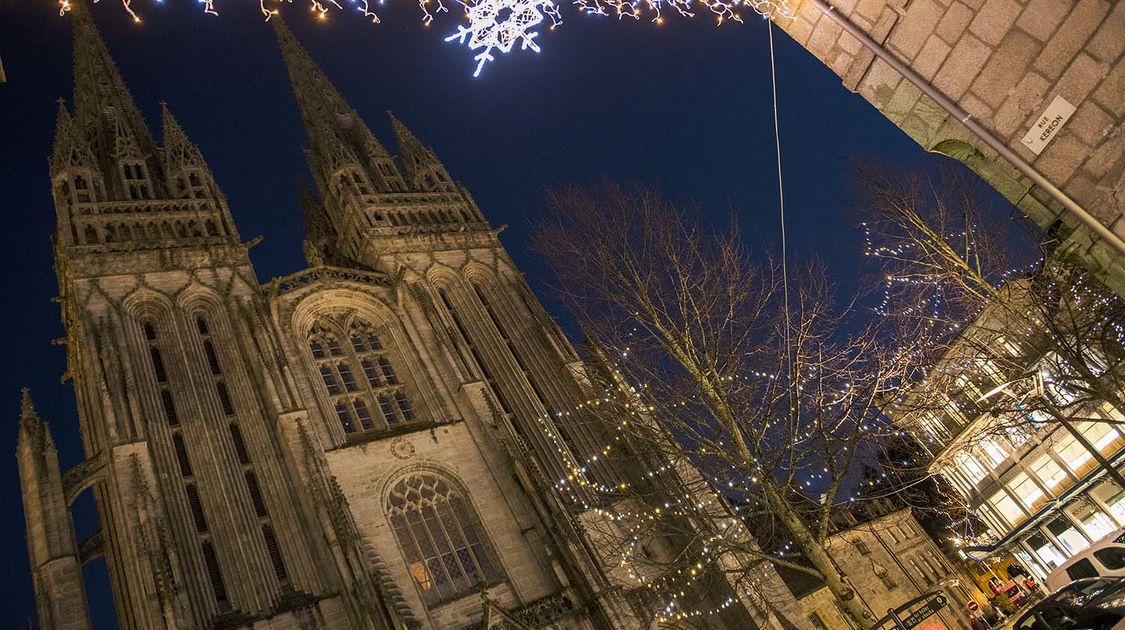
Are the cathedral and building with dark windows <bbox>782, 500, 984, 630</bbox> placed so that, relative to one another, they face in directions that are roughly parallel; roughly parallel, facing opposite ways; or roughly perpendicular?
roughly parallel

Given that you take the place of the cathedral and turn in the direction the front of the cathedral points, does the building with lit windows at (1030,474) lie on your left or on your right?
on your left

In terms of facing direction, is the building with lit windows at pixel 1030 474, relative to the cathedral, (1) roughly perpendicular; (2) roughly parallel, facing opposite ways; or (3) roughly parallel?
roughly perpendicular

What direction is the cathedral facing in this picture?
toward the camera

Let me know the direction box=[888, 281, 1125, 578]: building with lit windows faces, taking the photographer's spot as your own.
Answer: facing the viewer and to the left of the viewer

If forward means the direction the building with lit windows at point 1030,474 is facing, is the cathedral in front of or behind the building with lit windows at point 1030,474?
in front

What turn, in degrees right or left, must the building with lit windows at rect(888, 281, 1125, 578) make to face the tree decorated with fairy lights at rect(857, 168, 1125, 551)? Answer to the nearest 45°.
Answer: approximately 45° to its left

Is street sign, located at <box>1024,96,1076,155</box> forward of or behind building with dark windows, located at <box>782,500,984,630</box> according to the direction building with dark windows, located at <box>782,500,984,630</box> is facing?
forward

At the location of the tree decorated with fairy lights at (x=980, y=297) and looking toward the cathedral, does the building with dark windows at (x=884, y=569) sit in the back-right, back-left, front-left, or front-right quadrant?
front-right

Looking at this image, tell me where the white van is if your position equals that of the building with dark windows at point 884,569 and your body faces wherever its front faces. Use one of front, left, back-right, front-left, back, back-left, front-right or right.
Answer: front

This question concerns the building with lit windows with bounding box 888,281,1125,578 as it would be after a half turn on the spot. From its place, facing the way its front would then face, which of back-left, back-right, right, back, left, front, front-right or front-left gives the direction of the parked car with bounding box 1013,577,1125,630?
back-right

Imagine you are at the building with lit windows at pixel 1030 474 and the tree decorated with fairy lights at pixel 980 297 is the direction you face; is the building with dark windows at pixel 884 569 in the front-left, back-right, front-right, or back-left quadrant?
back-right
